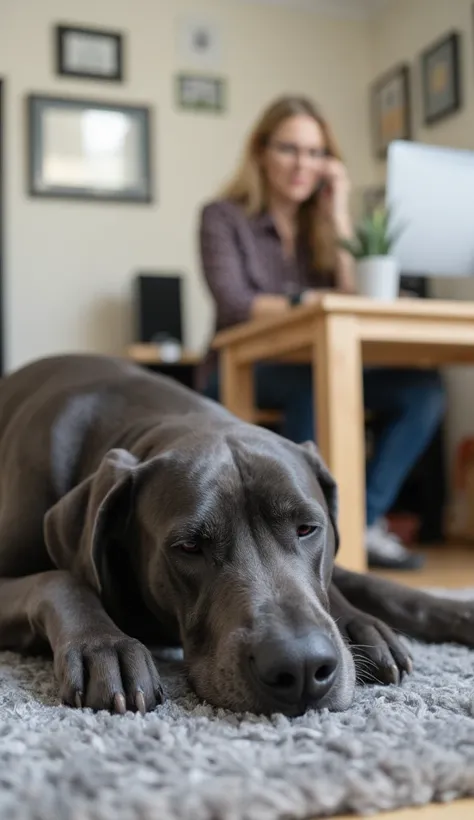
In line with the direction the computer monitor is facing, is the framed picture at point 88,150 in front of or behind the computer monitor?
in front

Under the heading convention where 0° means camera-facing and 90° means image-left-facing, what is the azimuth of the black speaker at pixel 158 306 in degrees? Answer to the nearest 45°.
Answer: approximately 0°

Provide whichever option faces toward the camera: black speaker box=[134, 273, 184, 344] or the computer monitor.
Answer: the black speaker

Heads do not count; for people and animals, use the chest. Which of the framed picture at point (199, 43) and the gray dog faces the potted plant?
the framed picture

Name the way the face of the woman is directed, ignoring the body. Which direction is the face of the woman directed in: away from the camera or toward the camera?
toward the camera

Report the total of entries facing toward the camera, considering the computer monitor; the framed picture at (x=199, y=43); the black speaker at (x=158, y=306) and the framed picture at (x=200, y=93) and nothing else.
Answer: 3

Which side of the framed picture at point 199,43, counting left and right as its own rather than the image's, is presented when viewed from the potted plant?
front

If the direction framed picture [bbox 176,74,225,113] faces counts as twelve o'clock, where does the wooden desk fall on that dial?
The wooden desk is roughly at 12 o'clock from the framed picture.

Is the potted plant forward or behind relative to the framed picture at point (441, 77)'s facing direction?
forward

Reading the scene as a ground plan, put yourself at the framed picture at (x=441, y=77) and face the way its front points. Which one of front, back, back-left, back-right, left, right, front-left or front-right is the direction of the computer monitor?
front-left

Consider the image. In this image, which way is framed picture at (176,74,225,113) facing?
toward the camera

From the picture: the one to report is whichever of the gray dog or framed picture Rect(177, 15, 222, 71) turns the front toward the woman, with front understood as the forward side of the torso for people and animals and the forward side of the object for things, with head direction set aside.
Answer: the framed picture

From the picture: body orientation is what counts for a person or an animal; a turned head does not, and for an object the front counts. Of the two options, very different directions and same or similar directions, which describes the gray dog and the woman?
same or similar directions

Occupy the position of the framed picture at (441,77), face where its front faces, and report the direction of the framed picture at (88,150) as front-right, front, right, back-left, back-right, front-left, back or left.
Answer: front-right
